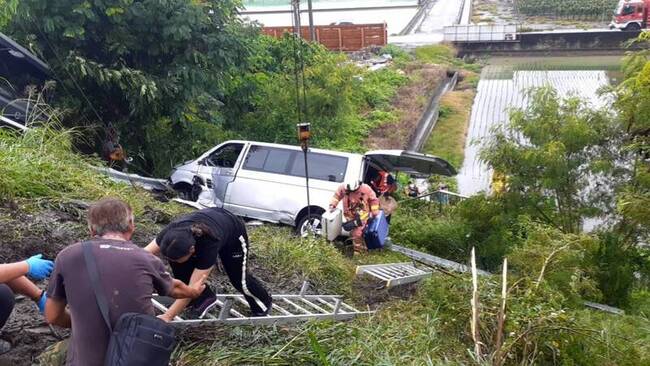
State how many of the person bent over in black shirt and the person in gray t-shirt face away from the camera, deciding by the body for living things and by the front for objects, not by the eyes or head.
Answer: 1

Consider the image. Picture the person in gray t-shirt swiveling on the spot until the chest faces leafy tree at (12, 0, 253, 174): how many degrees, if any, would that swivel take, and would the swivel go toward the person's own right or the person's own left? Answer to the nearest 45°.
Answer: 0° — they already face it

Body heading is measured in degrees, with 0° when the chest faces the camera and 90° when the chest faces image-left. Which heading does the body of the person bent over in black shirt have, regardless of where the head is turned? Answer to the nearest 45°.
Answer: approximately 45°

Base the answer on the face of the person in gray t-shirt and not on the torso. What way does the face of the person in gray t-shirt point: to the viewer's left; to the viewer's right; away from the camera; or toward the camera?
away from the camera

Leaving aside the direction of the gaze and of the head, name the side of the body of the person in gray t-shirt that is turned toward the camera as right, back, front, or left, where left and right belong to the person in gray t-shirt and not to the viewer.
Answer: back

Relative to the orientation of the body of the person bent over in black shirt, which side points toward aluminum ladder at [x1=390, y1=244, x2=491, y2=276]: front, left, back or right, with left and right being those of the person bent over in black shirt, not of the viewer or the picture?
back

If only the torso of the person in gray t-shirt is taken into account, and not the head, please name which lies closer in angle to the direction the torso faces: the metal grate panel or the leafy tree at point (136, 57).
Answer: the leafy tree

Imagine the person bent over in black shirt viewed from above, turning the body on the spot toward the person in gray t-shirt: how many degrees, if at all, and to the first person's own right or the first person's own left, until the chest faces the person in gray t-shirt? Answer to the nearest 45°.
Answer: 0° — they already face them

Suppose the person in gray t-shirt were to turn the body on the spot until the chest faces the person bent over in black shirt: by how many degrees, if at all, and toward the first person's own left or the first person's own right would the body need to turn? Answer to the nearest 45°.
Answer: approximately 45° to the first person's own right
